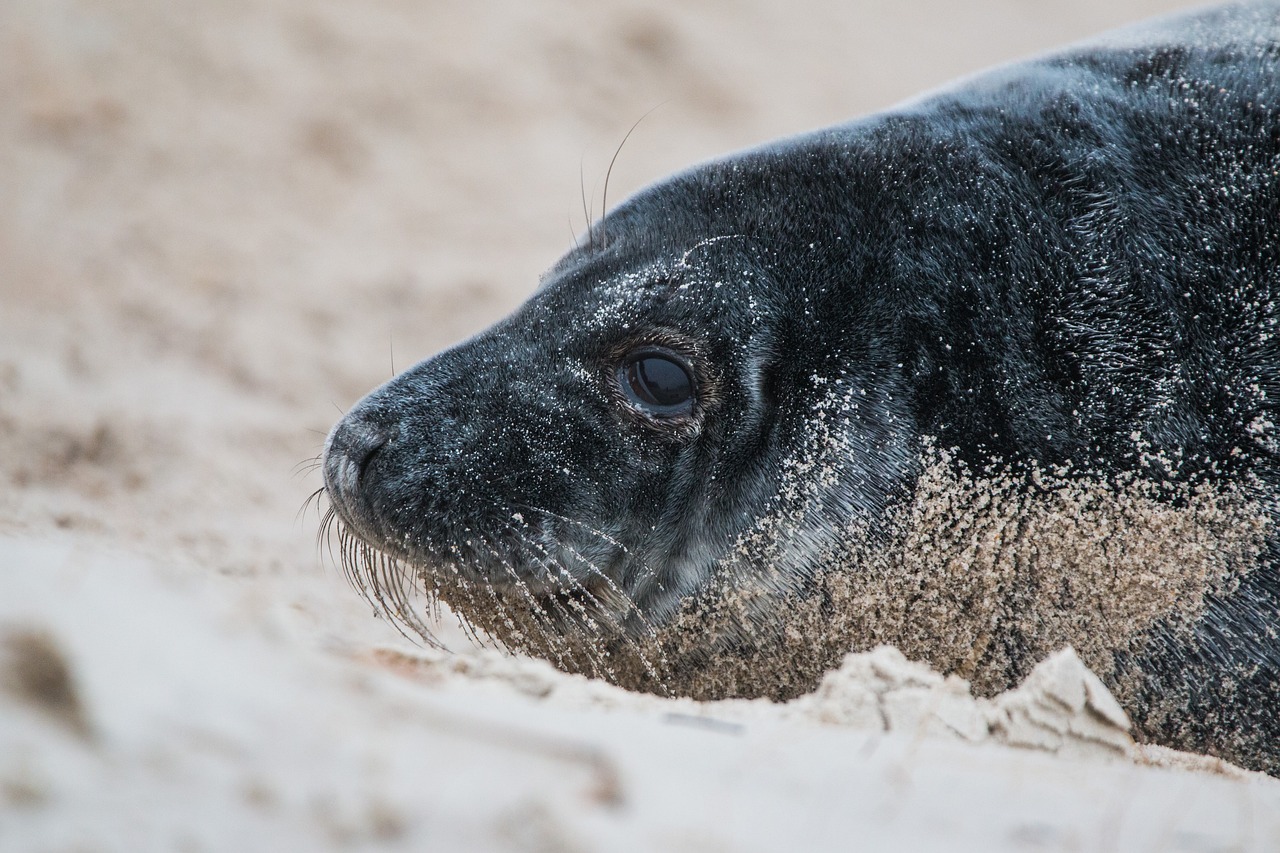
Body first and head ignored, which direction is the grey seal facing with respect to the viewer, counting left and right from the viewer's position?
facing to the left of the viewer
